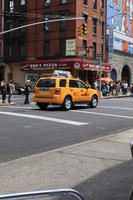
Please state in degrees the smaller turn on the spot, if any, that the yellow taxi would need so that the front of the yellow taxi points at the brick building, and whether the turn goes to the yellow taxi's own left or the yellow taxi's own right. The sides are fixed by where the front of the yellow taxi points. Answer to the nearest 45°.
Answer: approximately 45° to the yellow taxi's own left

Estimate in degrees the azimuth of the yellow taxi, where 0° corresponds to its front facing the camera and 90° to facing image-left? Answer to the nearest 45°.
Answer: approximately 225°

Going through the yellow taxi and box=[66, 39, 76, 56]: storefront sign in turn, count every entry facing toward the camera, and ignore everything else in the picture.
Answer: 1

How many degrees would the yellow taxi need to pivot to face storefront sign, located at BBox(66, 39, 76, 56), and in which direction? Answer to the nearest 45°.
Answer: approximately 45° to its left

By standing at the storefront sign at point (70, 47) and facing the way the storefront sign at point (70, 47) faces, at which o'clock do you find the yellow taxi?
The yellow taxi is roughly at 12 o'clock from the storefront sign.
